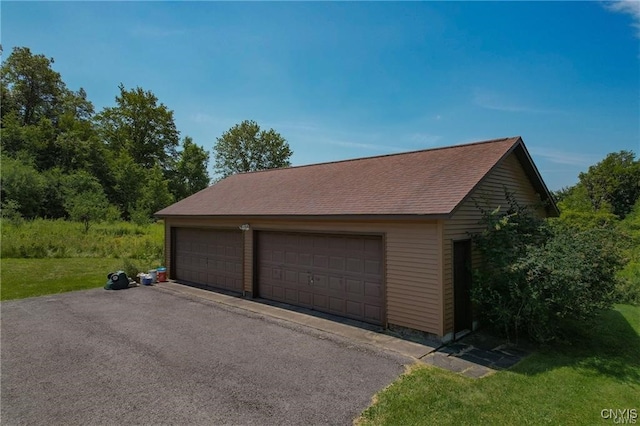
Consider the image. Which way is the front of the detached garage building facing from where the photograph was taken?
facing the viewer and to the left of the viewer

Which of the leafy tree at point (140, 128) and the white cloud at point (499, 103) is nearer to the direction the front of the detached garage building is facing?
the leafy tree

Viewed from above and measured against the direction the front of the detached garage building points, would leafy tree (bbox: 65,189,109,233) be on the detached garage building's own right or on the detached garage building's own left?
on the detached garage building's own right

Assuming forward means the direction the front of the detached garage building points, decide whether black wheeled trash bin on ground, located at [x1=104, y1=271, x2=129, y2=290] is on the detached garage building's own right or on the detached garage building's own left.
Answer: on the detached garage building's own right

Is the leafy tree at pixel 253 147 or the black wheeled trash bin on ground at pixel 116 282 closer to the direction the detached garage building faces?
the black wheeled trash bin on ground

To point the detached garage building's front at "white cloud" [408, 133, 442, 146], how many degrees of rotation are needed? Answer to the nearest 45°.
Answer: approximately 135° to its right

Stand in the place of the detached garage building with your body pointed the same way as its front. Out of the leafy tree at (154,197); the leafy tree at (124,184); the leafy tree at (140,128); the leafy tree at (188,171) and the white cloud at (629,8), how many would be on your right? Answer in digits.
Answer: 4

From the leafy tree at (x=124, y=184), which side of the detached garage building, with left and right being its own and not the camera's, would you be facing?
right

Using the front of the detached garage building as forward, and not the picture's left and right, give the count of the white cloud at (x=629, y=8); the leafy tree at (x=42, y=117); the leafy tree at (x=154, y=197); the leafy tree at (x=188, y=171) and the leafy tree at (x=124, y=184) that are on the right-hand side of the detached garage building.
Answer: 4

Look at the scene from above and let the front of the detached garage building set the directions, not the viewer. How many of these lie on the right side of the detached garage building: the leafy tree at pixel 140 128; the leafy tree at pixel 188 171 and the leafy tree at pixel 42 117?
3

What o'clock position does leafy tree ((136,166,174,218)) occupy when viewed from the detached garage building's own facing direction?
The leafy tree is roughly at 3 o'clock from the detached garage building.

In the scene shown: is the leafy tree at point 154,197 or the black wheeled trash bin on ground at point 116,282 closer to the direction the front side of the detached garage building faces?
the black wheeled trash bin on ground

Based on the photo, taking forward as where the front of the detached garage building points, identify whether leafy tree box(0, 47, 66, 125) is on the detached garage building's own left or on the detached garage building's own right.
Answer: on the detached garage building's own right
